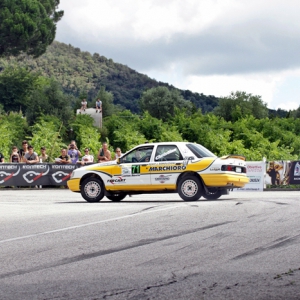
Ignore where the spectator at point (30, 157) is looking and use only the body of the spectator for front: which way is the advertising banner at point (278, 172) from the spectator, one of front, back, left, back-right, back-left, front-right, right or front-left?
left

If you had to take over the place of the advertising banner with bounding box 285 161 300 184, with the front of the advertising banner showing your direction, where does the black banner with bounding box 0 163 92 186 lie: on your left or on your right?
on your right

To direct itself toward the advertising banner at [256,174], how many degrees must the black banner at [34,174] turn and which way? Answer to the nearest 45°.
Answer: approximately 90° to its left

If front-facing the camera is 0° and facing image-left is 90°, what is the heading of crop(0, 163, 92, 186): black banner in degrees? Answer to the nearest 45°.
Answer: approximately 0°

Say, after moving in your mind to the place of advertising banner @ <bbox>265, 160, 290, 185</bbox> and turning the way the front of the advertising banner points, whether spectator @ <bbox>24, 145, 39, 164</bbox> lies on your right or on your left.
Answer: on your right

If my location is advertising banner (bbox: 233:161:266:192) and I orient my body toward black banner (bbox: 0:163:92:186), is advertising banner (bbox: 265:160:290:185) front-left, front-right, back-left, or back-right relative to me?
back-right

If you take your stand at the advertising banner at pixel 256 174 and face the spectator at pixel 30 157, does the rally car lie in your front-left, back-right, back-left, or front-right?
front-left

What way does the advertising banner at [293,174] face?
toward the camera

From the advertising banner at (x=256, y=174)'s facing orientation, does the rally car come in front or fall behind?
in front

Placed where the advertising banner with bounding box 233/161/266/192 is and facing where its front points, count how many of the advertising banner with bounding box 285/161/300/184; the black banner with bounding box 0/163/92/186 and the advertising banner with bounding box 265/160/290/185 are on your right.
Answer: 1

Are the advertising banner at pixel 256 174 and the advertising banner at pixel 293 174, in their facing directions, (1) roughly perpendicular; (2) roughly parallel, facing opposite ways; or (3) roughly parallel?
roughly parallel

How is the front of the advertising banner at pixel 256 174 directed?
toward the camera

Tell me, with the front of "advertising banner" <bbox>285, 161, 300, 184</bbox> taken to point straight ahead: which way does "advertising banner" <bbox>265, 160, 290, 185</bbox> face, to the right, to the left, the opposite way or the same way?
the same way
